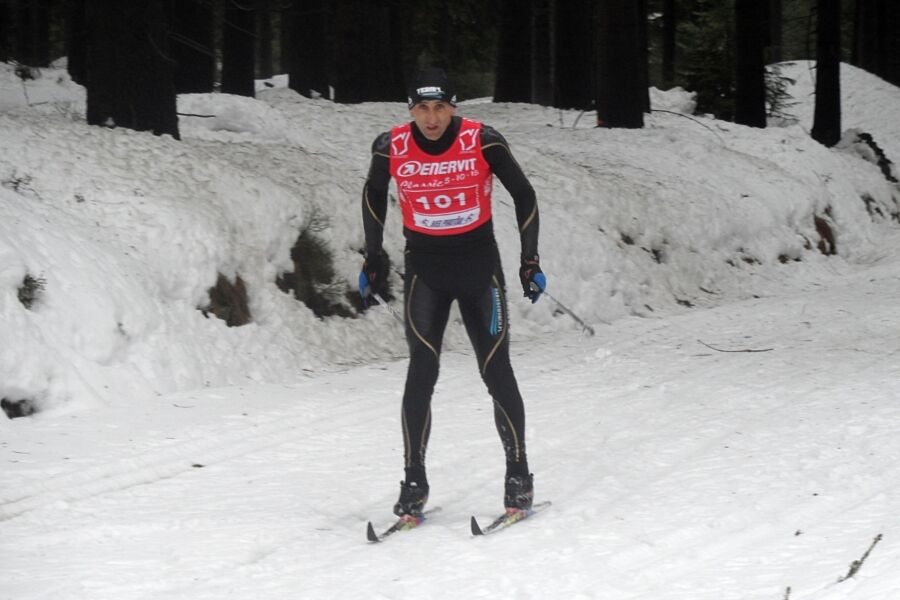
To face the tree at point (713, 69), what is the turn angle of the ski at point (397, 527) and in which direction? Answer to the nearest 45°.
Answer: approximately 135° to its right

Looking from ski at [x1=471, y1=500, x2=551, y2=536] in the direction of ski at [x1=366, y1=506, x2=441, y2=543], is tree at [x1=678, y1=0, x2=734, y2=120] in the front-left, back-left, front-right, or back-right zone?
back-right

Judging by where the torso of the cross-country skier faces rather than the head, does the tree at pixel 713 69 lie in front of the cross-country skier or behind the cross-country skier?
behind

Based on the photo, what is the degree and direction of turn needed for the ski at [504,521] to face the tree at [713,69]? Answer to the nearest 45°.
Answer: approximately 135° to its right
